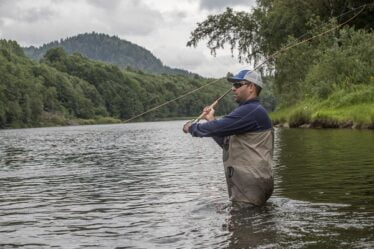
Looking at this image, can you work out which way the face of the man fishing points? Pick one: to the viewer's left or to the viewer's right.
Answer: to the viewer's left

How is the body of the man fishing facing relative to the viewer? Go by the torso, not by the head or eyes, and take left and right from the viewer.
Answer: facing to the left of the viewer
